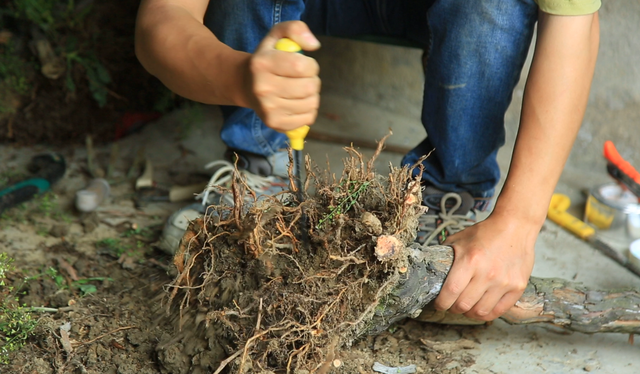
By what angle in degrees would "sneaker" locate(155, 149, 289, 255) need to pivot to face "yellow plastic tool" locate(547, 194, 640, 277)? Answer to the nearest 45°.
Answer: approximately 135° to its left

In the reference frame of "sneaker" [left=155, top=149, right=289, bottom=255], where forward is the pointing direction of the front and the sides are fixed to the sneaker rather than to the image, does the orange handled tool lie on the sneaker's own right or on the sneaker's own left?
on the sneaker's own left

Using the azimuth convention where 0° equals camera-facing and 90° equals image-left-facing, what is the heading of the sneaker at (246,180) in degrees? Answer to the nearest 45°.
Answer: approximately 45°

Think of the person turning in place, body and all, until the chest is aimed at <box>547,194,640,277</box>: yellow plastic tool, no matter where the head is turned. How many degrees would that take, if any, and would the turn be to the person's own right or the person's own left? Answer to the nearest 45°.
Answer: approximately 135° to the person's own left

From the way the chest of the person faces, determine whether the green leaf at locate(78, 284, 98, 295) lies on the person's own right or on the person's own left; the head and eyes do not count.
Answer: on the person's own right

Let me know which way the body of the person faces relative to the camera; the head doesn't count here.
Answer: toward the camera

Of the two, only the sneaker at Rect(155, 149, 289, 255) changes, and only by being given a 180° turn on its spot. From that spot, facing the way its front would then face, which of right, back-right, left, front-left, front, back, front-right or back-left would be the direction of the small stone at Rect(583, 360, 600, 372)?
right

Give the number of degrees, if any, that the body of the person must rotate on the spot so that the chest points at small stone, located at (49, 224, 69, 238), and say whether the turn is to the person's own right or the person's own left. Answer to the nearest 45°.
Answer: approximately 90° to the person's own right

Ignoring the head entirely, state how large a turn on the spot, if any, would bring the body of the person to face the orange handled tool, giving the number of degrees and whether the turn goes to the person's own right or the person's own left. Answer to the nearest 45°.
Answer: approximately 135° to the person's own left

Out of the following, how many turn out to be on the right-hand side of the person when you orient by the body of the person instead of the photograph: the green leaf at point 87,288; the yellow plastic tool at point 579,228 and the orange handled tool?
1
